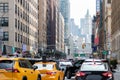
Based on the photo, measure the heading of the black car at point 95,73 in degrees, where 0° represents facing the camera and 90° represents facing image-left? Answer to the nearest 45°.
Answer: approximately 180°

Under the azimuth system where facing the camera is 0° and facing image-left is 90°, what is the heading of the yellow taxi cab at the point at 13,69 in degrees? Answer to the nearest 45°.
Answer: approximately 225°

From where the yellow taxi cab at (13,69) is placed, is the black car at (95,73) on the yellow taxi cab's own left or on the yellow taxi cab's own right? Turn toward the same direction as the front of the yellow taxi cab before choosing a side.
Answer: on the yellow taxi cab's own right

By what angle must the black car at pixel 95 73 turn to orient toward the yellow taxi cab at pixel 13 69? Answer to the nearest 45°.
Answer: approximately 90° to its left
